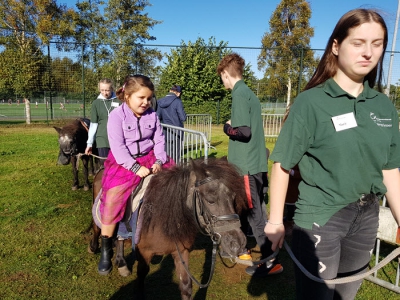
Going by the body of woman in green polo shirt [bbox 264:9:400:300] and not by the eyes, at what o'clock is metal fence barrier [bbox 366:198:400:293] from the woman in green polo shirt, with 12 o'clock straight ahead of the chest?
The metal fence barrier is roughly at 8 o'clock from the woman in green polo shirt.

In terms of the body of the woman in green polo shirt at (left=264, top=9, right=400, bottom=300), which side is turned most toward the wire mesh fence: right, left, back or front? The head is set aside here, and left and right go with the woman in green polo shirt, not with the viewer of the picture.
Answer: back

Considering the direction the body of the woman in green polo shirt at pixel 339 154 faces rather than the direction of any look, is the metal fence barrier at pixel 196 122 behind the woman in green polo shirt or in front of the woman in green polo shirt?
behind
